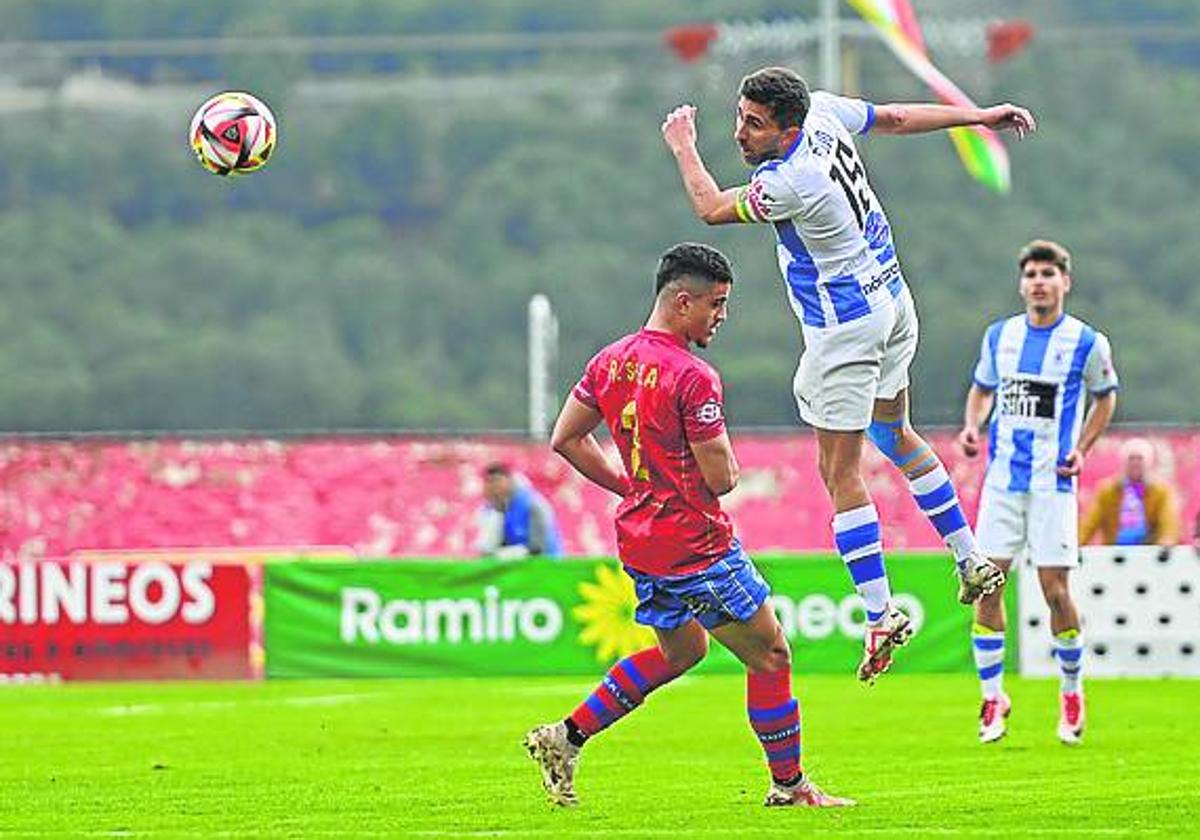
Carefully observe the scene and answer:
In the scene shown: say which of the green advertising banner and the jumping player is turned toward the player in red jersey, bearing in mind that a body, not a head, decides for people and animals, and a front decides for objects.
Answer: the green advertising banner

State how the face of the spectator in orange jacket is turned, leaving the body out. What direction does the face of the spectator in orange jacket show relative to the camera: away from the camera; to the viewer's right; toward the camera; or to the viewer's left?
toward the camera

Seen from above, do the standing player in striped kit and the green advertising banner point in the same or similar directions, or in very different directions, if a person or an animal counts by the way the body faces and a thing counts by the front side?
same or similar directions

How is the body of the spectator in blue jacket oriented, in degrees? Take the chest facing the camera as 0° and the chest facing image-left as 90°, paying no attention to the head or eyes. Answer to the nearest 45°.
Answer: approximately 45°

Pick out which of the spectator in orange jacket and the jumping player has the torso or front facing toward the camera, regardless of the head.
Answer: the spectator in orange jacket

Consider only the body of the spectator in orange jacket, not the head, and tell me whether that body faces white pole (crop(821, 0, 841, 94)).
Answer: no

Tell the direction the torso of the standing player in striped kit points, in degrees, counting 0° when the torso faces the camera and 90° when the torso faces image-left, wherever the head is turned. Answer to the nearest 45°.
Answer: approximately 0°

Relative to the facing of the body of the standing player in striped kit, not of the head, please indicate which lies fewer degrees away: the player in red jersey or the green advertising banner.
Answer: the player in red jersey

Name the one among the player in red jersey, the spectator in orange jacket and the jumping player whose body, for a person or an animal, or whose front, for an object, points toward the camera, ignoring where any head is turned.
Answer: the spectator in orange jacket

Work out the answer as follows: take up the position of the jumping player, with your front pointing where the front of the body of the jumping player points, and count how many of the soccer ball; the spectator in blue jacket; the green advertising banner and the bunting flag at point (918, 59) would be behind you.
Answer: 0

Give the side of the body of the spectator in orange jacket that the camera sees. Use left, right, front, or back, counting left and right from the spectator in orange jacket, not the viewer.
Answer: front

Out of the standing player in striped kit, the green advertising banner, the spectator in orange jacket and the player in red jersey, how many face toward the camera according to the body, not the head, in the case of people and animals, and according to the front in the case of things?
3

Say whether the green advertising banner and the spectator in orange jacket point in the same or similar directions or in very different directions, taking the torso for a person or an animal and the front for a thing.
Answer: same or similar directions

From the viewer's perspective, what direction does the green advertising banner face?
toward the camera

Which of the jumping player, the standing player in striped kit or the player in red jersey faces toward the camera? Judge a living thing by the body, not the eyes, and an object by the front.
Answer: the standing player in striped kit

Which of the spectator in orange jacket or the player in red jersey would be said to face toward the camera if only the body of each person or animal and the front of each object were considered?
the spectator in orange jacket

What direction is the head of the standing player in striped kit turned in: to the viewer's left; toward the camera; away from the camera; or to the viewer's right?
toward the camera

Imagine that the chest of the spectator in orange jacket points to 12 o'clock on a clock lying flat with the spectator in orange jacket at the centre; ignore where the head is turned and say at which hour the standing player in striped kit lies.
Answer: The standing player in striped kit is roughly at 12 o'clock from the spectator in orange jacket.
